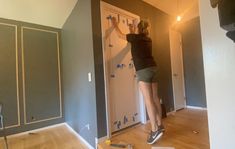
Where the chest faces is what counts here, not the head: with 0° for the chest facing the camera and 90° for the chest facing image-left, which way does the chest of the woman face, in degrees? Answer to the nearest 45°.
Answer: approximately 135°
